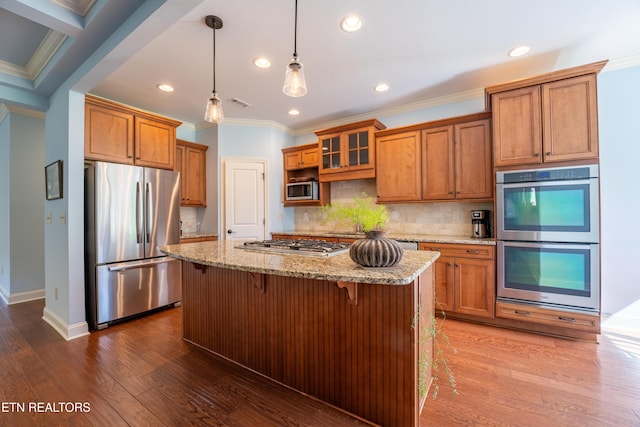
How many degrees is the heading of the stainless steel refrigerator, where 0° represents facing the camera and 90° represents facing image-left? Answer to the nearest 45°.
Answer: approximately 315°

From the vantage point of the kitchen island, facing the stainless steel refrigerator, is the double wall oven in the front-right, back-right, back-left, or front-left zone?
back-right

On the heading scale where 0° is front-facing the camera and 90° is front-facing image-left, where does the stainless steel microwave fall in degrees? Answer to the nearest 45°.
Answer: approximately 45°

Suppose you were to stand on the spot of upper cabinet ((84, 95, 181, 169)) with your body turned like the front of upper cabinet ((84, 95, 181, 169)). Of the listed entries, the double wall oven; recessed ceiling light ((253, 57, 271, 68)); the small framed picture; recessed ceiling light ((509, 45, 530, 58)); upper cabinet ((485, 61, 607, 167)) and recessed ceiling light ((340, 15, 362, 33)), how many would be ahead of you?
5

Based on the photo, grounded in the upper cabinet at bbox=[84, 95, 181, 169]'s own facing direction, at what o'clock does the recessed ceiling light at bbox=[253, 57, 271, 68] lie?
The recessed ceiling light is roughly at 12 o'clock from the upper cabinet.

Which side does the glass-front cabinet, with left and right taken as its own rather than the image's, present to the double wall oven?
left

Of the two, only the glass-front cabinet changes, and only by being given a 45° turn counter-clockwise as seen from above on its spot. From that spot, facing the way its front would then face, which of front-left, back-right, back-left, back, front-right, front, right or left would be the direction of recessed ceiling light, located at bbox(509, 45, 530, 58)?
front-left

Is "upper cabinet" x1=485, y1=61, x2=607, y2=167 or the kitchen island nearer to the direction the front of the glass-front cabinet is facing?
the kitchen island

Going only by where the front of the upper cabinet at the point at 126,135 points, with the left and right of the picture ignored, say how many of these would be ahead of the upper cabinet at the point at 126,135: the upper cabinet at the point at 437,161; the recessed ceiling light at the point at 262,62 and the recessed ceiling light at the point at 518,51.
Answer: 3

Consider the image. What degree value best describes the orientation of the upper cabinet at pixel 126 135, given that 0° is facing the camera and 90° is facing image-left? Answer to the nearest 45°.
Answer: approximately 315°

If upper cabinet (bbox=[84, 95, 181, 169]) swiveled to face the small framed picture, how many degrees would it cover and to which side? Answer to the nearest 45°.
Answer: approximately 135° to its right
